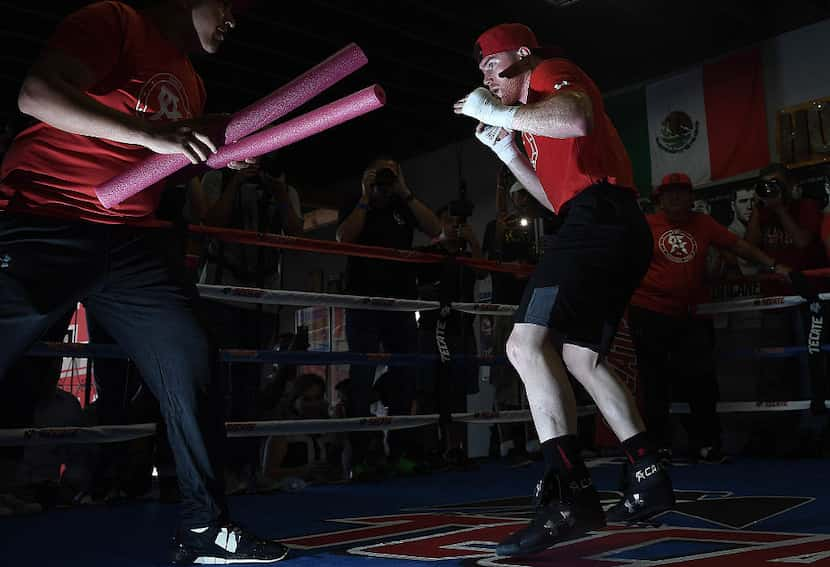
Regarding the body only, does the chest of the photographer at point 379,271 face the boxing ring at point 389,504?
yes

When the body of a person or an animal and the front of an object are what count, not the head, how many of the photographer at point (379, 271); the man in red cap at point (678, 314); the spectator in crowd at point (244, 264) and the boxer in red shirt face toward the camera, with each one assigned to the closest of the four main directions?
3

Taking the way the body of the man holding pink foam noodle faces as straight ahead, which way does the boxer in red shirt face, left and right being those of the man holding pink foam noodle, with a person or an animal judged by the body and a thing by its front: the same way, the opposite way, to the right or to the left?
the opposite way

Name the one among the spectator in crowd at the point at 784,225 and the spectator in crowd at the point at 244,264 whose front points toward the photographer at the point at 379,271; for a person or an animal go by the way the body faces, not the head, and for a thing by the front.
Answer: the spectator in crowd at the point at 784,225

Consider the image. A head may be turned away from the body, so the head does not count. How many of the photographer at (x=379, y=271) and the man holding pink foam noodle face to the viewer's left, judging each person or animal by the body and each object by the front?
0

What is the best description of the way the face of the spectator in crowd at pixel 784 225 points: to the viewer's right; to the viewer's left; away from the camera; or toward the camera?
toward the camera

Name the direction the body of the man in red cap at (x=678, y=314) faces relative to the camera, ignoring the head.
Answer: toward the camera

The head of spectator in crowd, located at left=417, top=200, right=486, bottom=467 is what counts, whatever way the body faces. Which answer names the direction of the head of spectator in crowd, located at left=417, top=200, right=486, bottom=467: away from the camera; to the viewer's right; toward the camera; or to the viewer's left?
toward the camera

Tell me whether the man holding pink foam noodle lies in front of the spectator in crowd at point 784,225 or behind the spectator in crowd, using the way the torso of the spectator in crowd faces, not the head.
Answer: in front

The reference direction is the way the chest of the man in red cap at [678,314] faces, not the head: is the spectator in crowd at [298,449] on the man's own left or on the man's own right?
on the man's own right

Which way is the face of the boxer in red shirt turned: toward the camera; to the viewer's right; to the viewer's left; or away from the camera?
to the viewer's left

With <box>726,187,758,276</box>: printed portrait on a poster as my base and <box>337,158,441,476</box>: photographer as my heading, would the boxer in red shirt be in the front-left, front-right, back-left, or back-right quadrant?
front-left

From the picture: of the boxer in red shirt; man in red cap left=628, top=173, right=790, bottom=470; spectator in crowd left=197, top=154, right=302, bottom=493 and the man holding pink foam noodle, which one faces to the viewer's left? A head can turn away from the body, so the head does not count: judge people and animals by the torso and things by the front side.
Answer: the boxer in red shirt

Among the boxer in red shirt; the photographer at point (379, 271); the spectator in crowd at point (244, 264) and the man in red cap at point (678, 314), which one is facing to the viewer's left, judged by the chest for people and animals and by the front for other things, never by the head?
the boxer in red shirt
